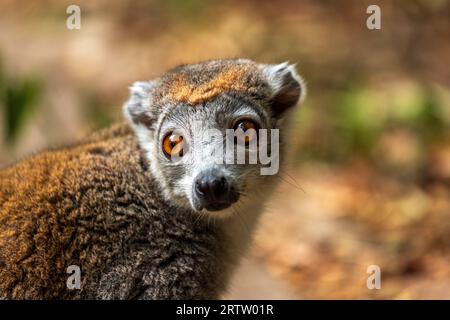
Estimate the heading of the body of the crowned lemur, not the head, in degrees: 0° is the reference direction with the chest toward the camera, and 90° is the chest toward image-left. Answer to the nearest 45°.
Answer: approximately 270°
